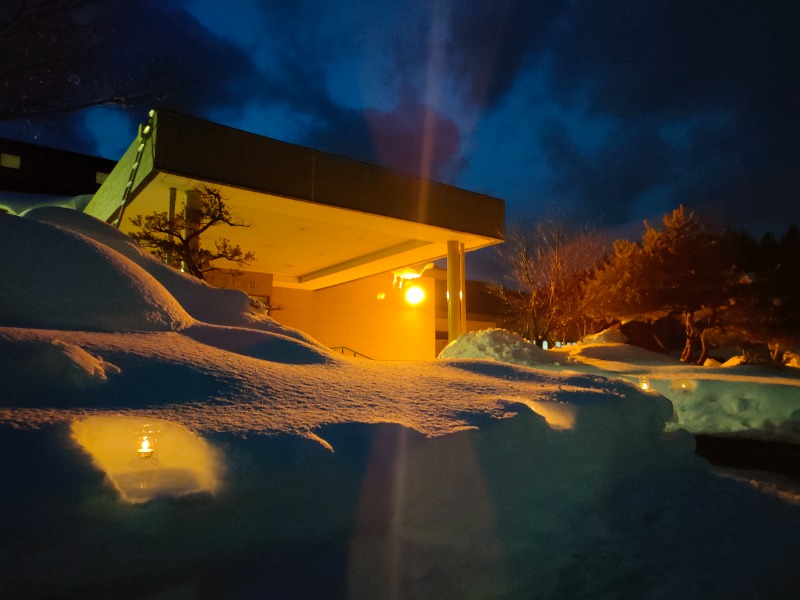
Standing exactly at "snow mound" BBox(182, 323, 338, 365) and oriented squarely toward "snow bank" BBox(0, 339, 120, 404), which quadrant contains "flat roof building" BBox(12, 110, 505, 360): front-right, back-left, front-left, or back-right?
back-right

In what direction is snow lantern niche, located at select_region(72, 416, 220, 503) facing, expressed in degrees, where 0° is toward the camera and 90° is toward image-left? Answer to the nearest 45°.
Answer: approximately 0°

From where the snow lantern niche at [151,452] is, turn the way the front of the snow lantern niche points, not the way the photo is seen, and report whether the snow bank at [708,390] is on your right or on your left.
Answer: on your left

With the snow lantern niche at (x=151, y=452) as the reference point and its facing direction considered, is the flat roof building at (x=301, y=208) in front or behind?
behind

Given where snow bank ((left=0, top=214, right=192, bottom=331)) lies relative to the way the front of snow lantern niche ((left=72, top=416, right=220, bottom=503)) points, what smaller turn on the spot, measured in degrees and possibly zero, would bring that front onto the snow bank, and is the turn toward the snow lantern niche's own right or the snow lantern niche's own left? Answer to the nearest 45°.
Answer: approximately 180°

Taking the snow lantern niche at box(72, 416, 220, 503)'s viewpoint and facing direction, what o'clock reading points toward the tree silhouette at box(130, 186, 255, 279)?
The tree silhouette is roughly at 6 o'clock from the snow lantern niche.

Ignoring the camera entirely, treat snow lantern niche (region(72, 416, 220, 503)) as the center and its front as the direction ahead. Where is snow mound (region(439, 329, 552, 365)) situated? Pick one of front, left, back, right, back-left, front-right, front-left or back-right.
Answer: back-left

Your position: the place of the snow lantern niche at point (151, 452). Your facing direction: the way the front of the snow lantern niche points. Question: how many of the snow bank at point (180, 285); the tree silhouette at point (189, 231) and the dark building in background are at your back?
3
